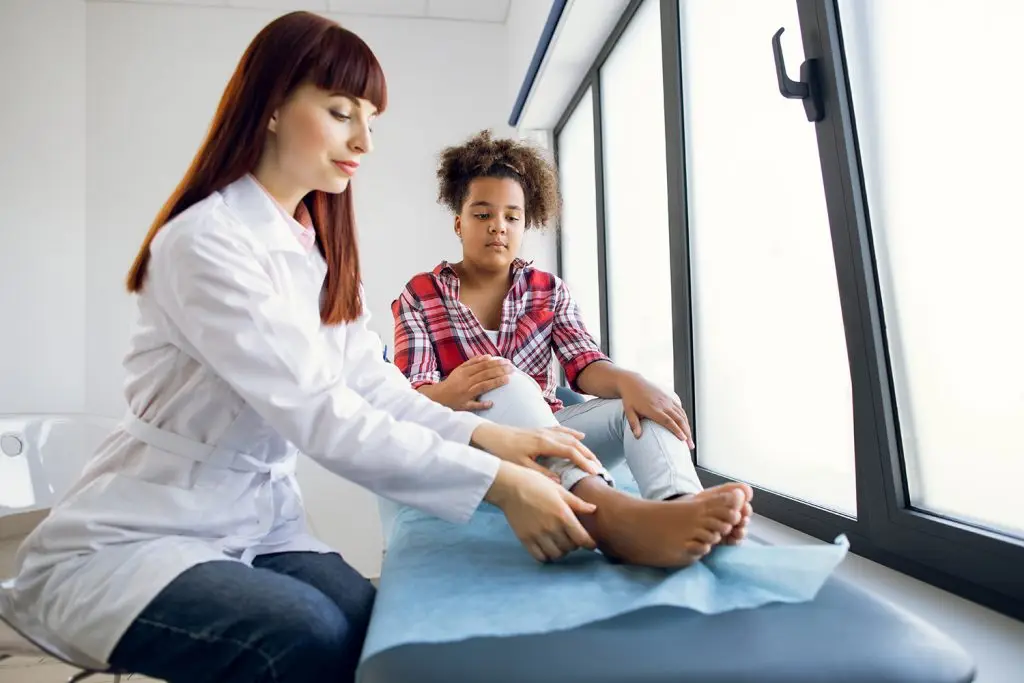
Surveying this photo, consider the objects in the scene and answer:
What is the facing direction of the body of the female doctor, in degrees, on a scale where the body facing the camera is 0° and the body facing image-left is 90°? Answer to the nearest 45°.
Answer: approximately 270°

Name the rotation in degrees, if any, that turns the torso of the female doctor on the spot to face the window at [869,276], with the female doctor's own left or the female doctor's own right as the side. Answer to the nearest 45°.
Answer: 0° — they already face it

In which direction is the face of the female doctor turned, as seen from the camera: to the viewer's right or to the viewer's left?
to the viewer's right
